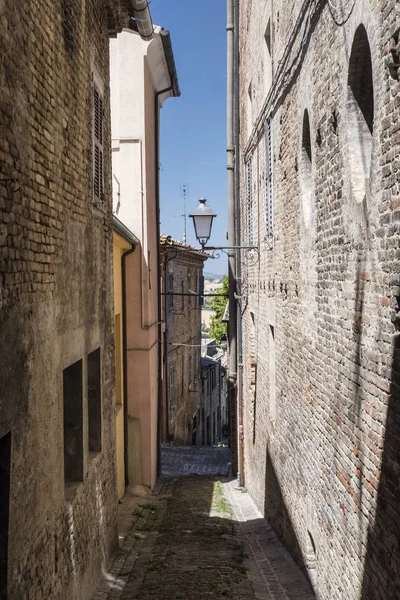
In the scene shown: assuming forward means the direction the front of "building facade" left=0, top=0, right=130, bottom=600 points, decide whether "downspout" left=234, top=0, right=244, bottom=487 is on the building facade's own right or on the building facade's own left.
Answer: on the building facade's own left

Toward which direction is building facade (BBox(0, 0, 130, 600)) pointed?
to the viewer's right

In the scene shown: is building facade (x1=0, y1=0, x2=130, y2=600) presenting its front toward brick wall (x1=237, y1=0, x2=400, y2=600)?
yes

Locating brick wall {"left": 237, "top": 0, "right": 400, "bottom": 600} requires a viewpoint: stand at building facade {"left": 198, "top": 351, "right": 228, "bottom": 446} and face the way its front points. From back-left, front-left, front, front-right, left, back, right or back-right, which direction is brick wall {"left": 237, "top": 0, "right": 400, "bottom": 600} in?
front-left

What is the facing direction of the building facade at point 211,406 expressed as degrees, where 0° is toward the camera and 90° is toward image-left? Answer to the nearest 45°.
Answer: approximately 45°
